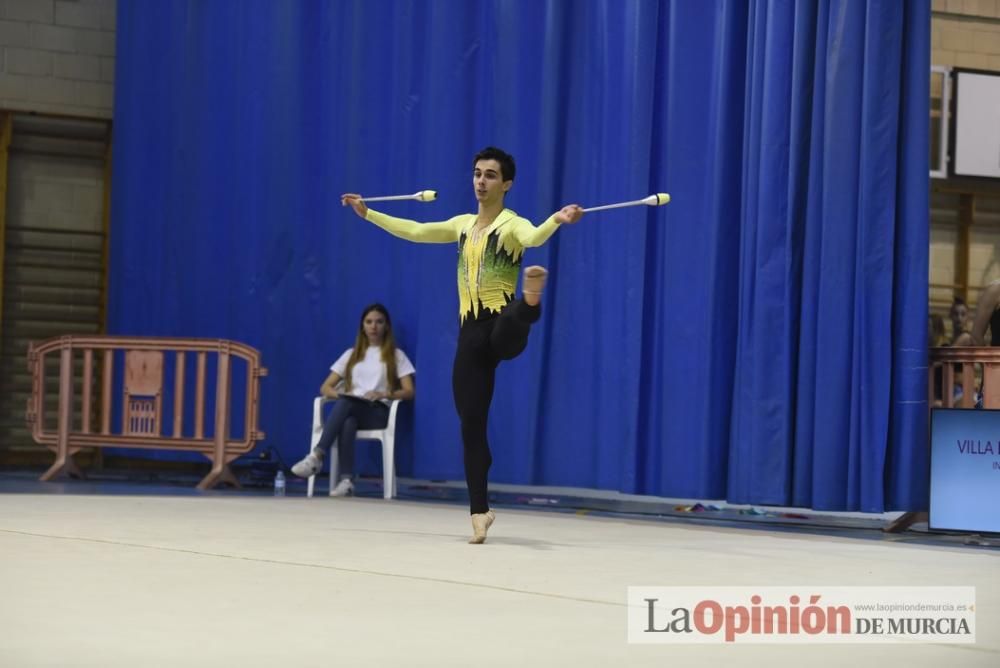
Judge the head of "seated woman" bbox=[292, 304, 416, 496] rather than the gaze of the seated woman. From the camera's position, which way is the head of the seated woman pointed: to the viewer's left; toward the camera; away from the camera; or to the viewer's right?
toward the camera

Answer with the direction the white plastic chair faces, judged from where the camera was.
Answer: facing the viewer

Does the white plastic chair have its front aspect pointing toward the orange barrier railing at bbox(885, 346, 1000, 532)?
no

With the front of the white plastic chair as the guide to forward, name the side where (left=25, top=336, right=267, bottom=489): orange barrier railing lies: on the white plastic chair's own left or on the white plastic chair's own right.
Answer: on the white plastic chair's own right
